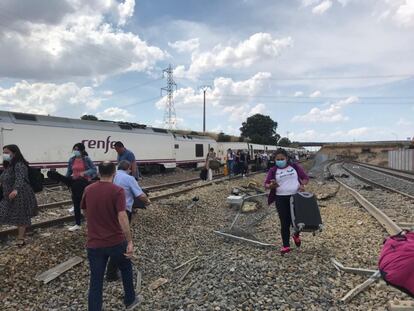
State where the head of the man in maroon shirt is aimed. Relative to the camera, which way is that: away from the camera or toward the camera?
away from the camera

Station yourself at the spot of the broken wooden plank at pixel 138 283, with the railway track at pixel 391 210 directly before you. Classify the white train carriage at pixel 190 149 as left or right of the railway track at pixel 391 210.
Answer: left

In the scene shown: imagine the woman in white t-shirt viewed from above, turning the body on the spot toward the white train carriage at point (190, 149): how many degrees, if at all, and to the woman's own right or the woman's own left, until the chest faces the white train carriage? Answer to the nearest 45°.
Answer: approximately 180°

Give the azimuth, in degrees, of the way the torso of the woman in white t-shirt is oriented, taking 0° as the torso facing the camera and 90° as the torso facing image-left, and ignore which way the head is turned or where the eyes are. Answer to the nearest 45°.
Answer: approximately 0°

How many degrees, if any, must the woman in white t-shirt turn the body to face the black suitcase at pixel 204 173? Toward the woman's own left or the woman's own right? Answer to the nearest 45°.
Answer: approximately 180°
